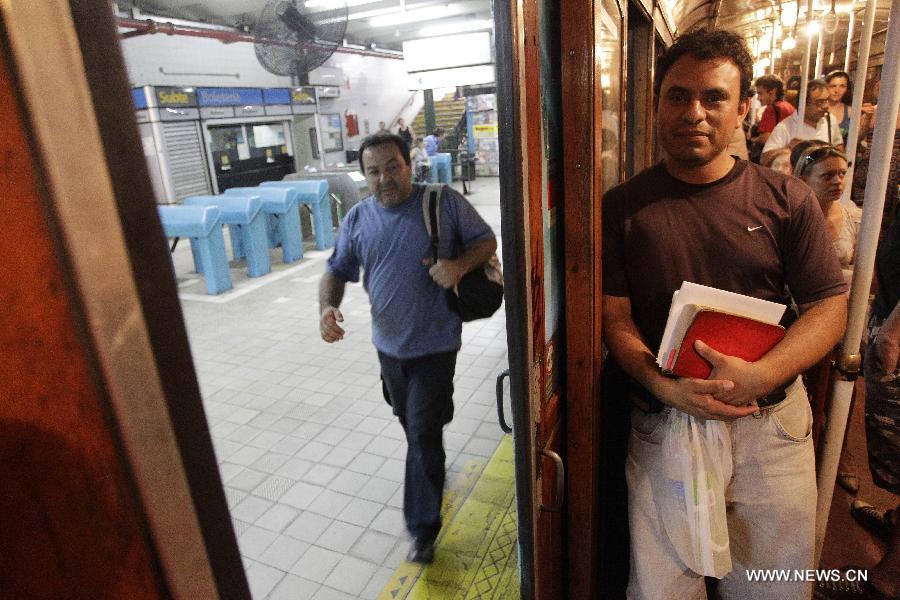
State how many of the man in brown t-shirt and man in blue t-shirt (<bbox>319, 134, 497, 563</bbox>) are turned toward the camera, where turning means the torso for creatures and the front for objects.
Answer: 2

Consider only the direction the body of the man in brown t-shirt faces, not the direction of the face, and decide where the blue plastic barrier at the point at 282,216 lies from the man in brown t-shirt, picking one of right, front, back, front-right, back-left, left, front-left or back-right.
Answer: back-right

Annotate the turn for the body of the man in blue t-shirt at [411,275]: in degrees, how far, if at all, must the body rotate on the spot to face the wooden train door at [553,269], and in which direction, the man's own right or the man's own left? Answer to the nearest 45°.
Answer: approximately 45° to the man's own left

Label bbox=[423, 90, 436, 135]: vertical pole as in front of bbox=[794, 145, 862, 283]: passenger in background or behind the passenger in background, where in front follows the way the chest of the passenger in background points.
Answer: behind

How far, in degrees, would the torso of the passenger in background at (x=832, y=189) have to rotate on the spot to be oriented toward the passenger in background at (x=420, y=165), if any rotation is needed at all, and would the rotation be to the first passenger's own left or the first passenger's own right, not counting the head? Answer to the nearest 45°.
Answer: approximately 180°

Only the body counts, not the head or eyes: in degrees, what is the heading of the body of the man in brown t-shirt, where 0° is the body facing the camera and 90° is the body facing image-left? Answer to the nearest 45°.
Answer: approximately 0°

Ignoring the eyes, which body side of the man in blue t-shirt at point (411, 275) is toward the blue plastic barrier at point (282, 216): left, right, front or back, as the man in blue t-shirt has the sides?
back

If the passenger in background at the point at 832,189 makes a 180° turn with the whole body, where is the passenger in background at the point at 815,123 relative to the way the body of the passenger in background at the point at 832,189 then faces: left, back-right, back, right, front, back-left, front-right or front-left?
front-right

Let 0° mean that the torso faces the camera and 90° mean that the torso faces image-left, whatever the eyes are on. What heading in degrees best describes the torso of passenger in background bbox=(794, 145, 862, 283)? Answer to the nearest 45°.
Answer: approximately 315°

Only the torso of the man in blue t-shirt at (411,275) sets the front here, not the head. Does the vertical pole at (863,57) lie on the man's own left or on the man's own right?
on the man's own left
